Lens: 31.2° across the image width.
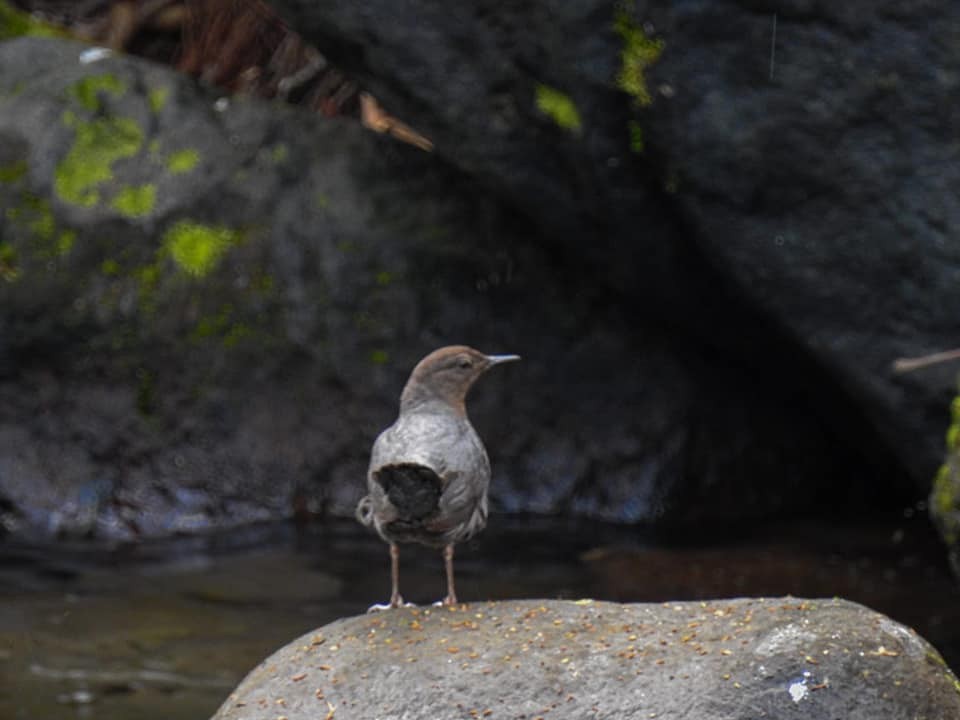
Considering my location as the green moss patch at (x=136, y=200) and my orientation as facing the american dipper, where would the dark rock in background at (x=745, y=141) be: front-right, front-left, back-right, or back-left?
front-left

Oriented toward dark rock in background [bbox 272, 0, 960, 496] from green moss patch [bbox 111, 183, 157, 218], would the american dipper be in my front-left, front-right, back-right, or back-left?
front-right

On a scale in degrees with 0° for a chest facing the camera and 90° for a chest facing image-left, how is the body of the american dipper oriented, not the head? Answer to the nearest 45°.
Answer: approximately 180°

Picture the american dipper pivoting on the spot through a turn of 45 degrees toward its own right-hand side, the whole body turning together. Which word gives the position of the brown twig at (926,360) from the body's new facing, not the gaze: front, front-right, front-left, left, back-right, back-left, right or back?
front

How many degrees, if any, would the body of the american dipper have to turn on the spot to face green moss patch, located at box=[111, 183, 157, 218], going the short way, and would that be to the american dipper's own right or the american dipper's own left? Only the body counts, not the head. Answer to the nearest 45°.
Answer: approximately 45° to the american dipper's own left

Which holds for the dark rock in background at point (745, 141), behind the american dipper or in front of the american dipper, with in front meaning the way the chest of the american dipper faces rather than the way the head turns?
in front
